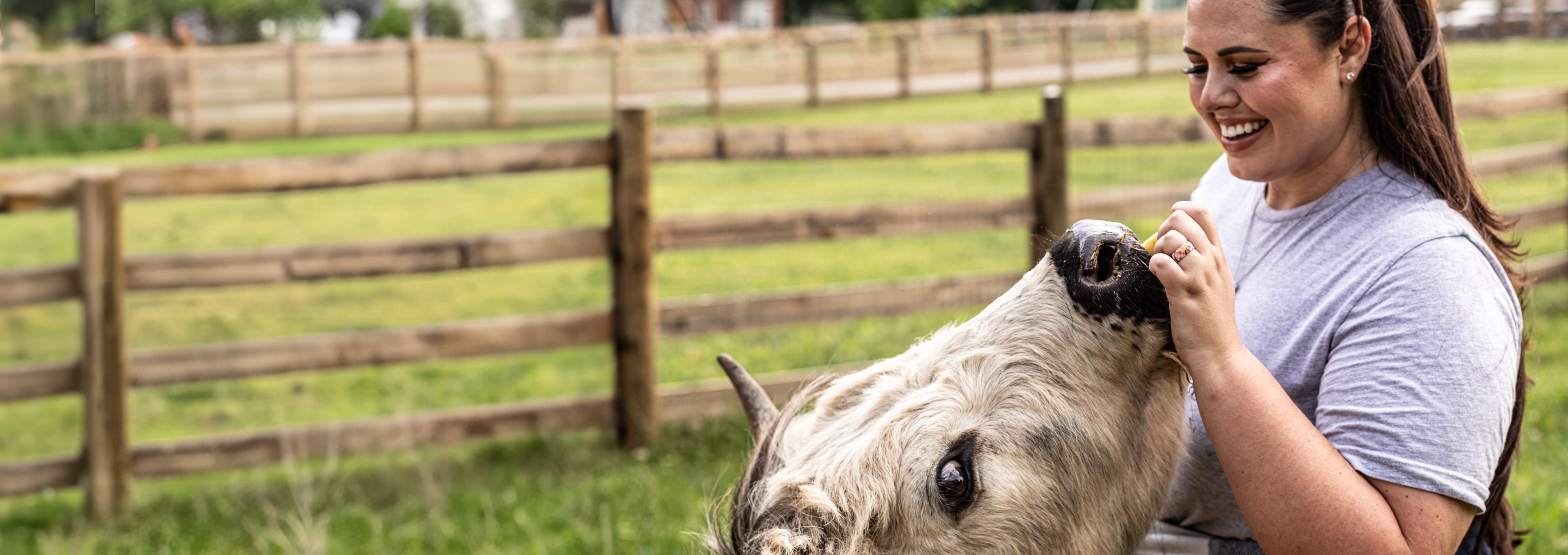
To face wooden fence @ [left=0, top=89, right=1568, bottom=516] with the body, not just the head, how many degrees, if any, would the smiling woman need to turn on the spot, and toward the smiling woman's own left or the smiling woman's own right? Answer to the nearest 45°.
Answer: approximately 90° to the smiling woman's own right

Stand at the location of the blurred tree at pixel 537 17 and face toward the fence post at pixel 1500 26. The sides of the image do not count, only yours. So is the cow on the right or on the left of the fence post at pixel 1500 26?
right

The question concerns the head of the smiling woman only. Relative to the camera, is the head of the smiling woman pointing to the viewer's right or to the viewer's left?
to the viewer's left

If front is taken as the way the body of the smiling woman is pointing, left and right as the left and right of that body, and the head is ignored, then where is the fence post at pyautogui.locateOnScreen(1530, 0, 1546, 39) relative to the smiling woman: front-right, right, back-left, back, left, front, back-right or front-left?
back-right

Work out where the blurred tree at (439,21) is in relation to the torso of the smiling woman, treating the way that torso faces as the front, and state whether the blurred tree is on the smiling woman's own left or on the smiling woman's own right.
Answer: on the smiling woman's own right
